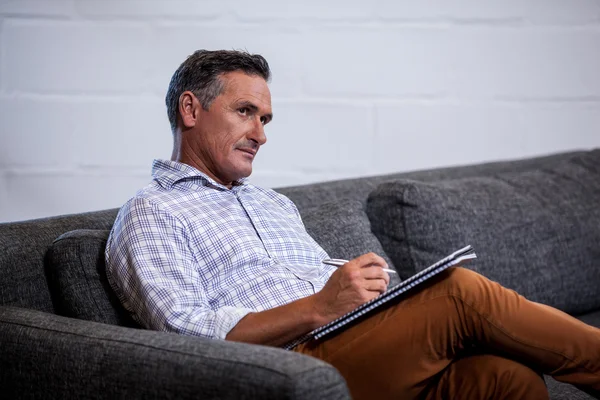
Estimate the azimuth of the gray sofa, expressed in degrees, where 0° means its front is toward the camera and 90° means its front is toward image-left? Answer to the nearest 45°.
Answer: approximately 315°
